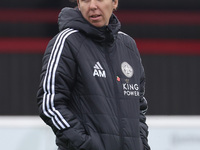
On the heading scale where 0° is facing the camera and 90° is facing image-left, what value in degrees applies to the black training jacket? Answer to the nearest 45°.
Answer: approximately 315°

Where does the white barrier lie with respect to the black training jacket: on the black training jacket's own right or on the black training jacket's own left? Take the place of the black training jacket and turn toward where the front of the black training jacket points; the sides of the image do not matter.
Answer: on the black training jacket's own left
